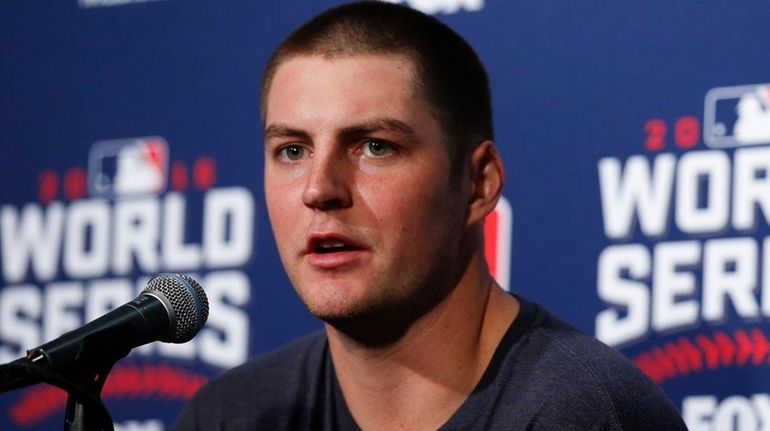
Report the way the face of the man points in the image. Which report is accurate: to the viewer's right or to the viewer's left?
to the viewer's left

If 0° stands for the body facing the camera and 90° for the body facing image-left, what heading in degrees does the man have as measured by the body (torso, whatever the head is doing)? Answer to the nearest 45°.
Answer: approximately 45°

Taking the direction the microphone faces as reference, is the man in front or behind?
in front

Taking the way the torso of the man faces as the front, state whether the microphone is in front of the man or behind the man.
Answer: in front

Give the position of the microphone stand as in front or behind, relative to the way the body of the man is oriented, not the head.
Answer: in front

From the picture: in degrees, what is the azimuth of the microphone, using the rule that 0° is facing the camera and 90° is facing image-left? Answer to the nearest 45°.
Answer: approximately 270°

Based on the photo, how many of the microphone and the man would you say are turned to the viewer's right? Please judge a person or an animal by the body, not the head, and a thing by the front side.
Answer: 1
